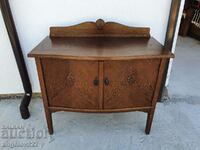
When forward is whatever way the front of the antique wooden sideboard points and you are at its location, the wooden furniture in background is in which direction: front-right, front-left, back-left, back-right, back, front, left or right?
back-left

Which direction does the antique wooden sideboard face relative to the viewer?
toward the camera
